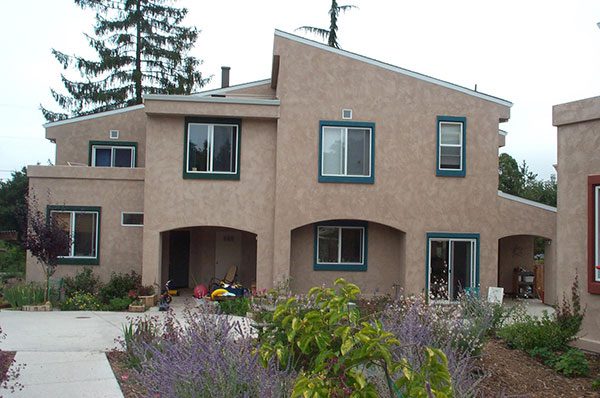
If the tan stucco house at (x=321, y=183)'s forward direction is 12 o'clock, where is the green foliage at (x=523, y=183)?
The green foliage is roughly at 7 o'clock from the tan stucco house.

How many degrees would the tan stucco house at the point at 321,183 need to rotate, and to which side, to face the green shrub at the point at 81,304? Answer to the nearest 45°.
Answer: approximately 90° to its right

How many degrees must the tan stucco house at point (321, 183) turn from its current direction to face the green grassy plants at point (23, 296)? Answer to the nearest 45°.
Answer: approximately 90° to its right

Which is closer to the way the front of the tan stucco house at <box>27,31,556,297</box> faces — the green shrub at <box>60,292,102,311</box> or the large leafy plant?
the large leafy plant

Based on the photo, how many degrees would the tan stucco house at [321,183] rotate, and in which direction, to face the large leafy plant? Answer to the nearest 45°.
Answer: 0° — it already faces it

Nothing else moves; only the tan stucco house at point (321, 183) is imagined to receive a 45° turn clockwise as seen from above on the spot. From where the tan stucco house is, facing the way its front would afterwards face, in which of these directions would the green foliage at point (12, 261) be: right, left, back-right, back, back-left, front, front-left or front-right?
right

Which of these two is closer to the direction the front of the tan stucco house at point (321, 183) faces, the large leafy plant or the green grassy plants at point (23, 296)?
the large leafy plant

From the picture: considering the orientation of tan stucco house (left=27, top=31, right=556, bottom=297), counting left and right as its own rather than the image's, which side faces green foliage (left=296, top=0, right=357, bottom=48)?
back

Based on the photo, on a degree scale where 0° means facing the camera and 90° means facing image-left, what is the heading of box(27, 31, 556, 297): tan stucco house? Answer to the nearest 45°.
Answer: approximately 0°

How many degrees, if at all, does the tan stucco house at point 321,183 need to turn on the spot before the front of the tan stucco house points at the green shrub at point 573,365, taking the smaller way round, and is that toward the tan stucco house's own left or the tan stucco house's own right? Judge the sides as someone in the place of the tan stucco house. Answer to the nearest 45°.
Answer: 0° — it already faces it

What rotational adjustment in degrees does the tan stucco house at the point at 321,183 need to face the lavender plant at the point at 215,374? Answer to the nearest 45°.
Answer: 0° — it already faces it

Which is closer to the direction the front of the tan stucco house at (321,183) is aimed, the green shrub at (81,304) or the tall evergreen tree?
the green shrub
